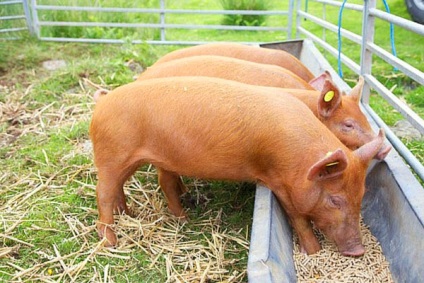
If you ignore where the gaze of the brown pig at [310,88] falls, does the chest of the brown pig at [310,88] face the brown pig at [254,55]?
no

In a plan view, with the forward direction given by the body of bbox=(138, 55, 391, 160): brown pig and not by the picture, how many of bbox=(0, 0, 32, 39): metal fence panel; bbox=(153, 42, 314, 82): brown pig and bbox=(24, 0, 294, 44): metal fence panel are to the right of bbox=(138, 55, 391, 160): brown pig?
0

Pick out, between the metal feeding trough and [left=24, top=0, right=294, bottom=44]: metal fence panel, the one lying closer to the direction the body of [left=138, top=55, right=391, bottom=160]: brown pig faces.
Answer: the metal feeding trough

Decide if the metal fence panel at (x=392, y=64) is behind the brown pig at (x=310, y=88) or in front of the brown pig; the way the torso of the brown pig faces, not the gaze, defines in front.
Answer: in front

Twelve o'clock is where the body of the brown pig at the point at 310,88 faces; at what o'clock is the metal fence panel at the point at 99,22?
The metal fence panel is roughly at 8 o'clock from the brown pig.

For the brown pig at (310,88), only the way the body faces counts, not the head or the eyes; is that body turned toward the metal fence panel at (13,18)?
no

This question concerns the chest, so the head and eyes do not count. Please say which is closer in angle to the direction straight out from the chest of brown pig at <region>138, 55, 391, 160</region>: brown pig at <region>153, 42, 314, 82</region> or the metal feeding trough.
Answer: the metal feeding trough

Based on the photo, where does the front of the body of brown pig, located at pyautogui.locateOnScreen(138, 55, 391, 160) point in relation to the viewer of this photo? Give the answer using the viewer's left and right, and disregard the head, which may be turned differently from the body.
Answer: facing to the right of the viewer

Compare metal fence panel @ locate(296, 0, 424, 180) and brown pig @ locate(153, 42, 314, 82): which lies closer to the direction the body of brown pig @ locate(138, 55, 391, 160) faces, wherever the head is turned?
the metal fence panel

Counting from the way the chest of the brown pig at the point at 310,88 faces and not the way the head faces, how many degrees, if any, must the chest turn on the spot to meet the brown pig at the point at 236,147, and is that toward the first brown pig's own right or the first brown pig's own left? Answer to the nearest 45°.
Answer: approximately 135° to the first brown pig's own right

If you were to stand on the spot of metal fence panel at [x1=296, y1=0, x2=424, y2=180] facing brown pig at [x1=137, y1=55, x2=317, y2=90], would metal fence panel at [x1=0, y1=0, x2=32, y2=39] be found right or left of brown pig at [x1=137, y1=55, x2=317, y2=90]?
right
